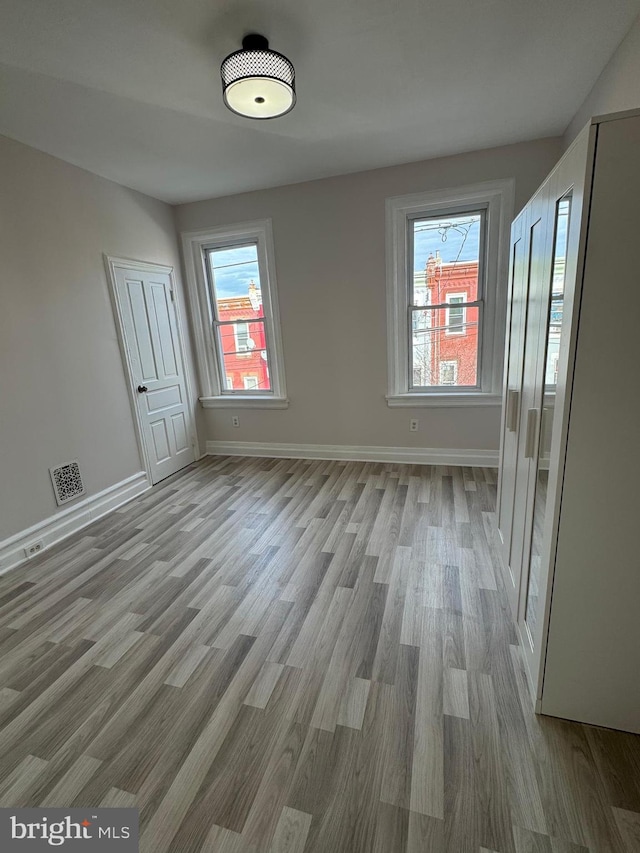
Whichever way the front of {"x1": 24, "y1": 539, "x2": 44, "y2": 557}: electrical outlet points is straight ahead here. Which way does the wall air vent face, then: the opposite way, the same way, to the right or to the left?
the same way

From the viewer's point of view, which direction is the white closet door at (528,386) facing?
to the viewer's left

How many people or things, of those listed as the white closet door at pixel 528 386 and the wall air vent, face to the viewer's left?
1

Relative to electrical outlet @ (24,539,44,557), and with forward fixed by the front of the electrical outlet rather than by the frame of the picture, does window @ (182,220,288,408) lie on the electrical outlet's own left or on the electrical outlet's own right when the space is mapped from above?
on the electrical outlet's own left

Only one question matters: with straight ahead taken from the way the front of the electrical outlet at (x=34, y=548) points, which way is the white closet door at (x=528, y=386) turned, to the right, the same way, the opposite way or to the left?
the opposite way

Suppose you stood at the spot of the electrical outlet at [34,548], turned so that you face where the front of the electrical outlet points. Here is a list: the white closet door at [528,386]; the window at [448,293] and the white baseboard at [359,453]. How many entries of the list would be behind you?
0

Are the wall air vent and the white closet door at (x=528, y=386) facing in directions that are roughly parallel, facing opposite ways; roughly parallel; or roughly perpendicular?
roughly parallel, facing opposite ways

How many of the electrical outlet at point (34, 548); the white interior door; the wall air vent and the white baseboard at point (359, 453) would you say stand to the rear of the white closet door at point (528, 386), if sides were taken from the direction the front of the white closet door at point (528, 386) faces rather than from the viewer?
0

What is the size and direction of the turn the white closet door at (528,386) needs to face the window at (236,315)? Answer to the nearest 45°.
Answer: approximately 45° to its right

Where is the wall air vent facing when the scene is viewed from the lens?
facing the viewer and to the right of the viewer

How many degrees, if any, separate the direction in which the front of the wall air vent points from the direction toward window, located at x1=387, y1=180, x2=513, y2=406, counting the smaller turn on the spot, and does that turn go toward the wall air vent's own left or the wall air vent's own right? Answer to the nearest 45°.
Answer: approximately 45° to the wall air vent's own left

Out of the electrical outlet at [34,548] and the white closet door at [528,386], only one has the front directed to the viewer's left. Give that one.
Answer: the white closet door

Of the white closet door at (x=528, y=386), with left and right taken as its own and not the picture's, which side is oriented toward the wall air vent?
front

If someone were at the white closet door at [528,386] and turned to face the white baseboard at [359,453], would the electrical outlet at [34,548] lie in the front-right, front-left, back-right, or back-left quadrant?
front-left
